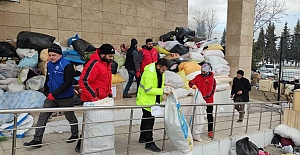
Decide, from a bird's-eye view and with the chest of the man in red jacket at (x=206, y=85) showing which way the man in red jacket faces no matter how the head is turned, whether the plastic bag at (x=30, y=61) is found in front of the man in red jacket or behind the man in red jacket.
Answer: in front

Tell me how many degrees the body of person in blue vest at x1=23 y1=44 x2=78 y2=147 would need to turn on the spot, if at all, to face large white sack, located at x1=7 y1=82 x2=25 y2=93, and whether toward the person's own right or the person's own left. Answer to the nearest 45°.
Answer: approximately 90° to the person's own right

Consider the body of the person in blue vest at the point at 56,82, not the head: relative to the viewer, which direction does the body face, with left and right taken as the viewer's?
facing the viewer and to the left of the viewer

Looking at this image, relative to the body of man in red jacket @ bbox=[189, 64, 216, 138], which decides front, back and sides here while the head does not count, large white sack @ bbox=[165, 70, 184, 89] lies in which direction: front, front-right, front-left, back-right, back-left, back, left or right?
right

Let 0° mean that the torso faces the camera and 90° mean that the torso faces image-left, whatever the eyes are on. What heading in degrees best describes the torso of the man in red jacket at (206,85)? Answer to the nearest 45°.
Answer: approximately 45°

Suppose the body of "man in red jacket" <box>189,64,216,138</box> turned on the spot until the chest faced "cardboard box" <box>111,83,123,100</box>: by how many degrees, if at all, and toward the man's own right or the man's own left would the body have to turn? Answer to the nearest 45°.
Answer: approximately 45° to the man's own right

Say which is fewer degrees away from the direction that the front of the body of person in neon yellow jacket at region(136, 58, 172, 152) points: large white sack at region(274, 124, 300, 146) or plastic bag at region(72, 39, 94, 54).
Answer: the large white sack
